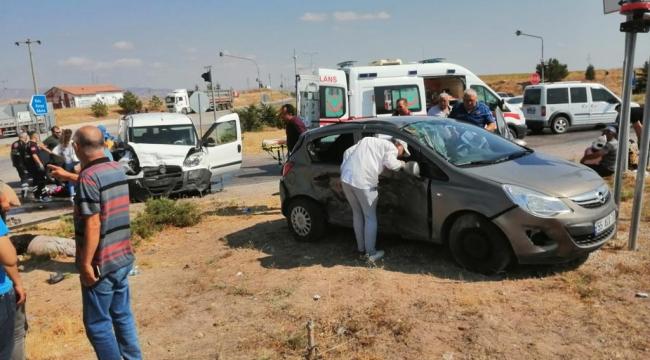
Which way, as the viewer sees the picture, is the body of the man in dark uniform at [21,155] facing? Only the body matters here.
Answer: to the viewer's right

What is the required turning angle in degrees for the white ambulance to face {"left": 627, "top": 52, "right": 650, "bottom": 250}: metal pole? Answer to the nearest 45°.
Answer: approximately 45° to its right

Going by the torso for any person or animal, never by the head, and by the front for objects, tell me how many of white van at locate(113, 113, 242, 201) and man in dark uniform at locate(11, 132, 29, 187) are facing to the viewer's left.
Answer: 0

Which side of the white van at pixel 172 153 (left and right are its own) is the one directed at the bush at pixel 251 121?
back

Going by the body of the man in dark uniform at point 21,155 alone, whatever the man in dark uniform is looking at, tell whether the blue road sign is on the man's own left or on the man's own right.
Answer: on the man's own left

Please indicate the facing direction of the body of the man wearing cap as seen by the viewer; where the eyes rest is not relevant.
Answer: to the viewer's left

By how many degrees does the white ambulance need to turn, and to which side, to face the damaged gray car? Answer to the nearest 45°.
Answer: approximately 90° to its right

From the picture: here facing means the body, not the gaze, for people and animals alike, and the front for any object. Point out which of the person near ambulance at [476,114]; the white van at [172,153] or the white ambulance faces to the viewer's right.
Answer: the white ambulance

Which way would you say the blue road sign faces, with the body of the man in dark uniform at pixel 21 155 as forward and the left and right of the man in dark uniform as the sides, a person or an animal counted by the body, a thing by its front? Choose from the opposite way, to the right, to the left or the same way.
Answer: to the right

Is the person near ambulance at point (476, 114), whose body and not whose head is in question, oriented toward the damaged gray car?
yes

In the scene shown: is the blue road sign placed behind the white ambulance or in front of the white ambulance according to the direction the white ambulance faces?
behind

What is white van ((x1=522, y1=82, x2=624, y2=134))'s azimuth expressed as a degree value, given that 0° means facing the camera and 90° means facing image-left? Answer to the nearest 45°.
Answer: approximately 225°

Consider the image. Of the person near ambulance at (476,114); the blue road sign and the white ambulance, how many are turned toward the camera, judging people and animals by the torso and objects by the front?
2

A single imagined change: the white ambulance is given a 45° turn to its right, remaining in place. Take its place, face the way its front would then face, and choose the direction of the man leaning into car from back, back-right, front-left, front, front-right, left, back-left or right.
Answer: front-right
